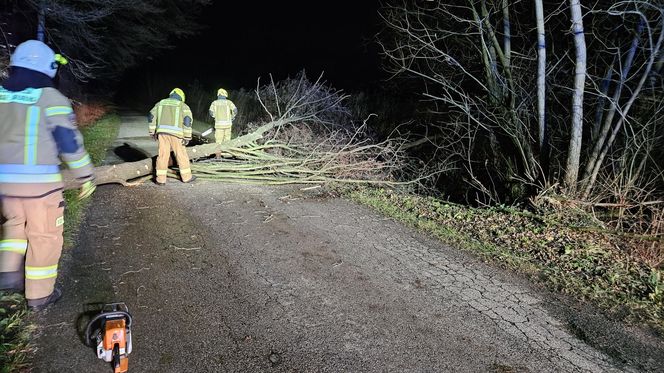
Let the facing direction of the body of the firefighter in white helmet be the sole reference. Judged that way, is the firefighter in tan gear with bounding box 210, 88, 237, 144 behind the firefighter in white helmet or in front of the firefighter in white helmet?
in front

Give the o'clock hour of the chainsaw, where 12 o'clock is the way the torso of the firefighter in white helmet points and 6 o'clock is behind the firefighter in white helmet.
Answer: The chainsaw is roughly at 4 o'clock from the firefighter in white helmet.

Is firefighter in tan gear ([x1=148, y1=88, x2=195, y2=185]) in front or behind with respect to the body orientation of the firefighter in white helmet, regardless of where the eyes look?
in front

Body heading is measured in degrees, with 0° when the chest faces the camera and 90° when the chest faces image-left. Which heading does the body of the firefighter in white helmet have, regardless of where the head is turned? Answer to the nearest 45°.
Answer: approximately 225°

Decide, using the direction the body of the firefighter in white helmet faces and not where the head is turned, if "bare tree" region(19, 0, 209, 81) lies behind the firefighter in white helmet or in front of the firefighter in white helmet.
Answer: in front
